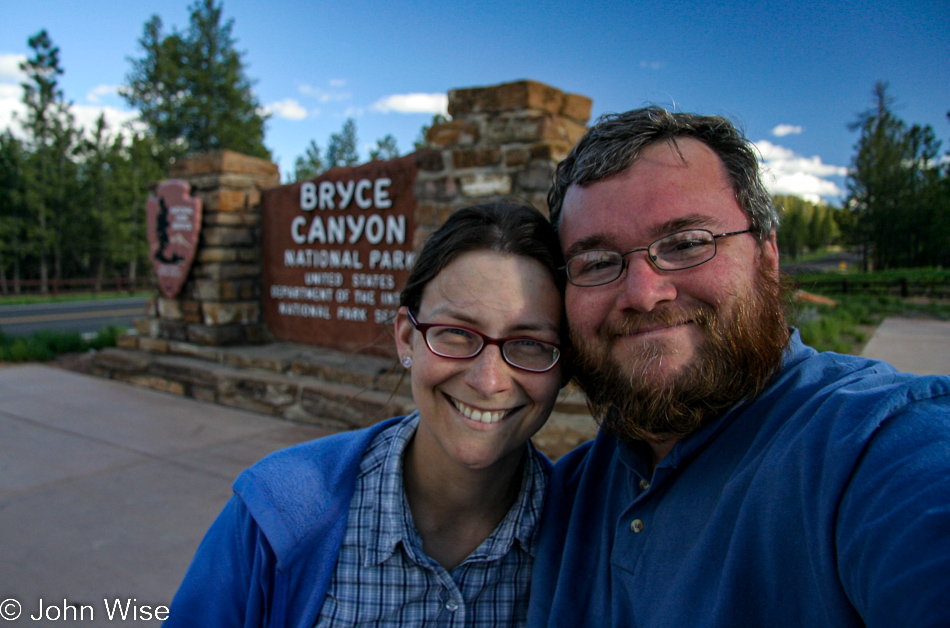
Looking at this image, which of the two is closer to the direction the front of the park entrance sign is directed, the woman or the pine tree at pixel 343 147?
the woman

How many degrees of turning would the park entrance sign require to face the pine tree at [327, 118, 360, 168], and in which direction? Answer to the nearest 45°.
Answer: approximately 135° to its right

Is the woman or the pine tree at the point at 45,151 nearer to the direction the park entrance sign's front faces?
the woman

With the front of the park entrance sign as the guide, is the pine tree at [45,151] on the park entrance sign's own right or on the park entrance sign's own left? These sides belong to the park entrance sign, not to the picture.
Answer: on the park entrance sign's own right

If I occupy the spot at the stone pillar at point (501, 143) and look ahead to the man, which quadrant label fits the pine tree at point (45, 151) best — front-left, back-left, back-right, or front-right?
back-right

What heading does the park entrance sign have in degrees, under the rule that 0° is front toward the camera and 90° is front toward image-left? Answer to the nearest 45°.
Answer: approximately 45°

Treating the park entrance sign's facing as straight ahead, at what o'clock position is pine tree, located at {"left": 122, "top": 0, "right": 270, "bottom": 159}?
The pine tree is roughly at 4 o'clock from the park entrance sign.
